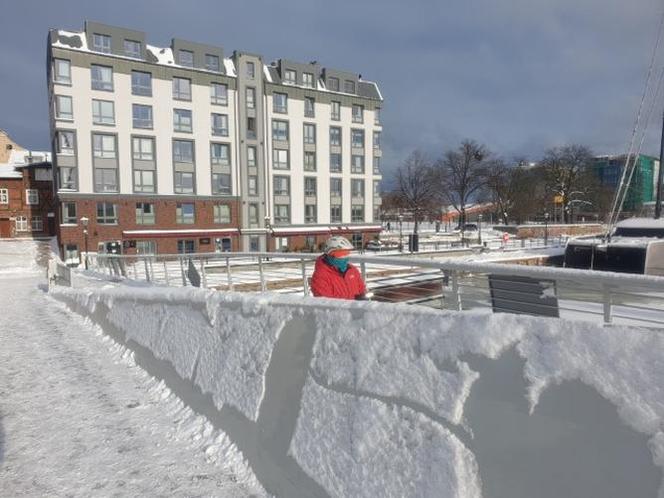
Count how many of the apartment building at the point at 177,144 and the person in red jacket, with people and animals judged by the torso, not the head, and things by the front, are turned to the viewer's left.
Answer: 0

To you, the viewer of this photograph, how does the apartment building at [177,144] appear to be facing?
facing the viewer and to the right of the viewer

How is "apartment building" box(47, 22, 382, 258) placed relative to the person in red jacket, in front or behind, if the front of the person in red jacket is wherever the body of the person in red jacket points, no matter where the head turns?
behind

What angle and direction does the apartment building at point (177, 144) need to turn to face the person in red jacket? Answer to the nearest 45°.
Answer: approximately 45° to its right

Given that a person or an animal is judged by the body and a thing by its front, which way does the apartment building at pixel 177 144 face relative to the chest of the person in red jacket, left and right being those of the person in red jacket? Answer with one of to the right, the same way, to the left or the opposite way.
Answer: the same way
